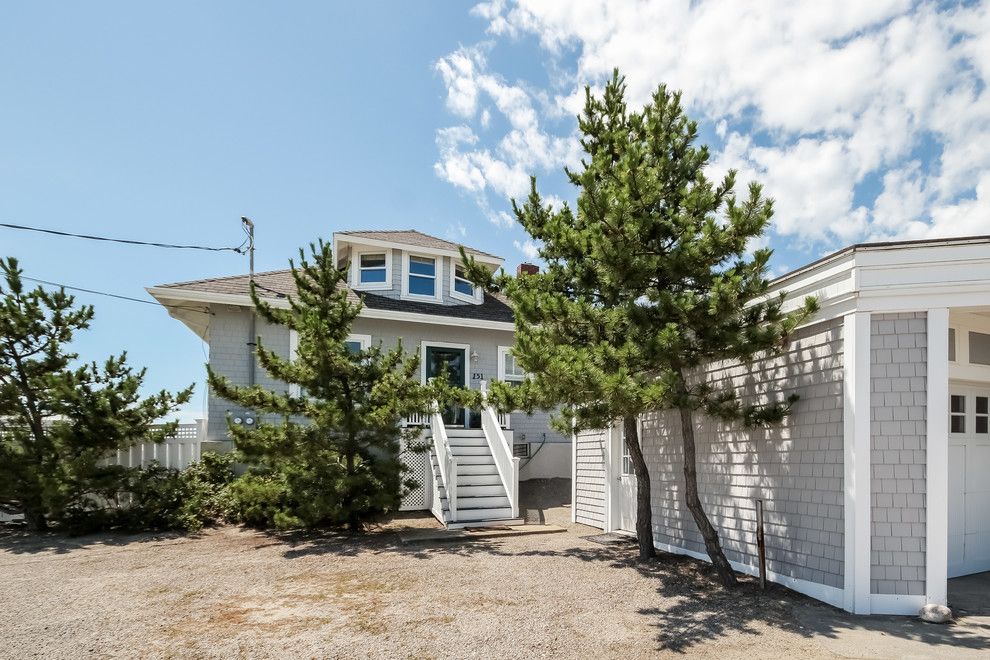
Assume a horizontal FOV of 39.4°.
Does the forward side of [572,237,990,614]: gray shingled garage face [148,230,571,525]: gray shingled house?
no

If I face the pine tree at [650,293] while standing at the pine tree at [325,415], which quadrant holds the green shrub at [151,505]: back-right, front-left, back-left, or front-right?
back-right

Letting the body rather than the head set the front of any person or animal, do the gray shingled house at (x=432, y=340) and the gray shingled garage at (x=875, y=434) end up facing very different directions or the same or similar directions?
same or similar directions

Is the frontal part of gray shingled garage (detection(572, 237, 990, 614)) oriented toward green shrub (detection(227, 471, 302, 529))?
no

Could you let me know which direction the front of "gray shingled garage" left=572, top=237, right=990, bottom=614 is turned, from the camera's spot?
facing the viewer and to the right of the viewer

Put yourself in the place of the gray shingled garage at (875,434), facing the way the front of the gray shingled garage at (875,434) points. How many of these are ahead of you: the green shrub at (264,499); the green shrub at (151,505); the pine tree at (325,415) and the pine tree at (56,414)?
0

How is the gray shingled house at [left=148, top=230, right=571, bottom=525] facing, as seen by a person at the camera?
facing the viewer

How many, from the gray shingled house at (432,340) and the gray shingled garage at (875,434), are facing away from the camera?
0
